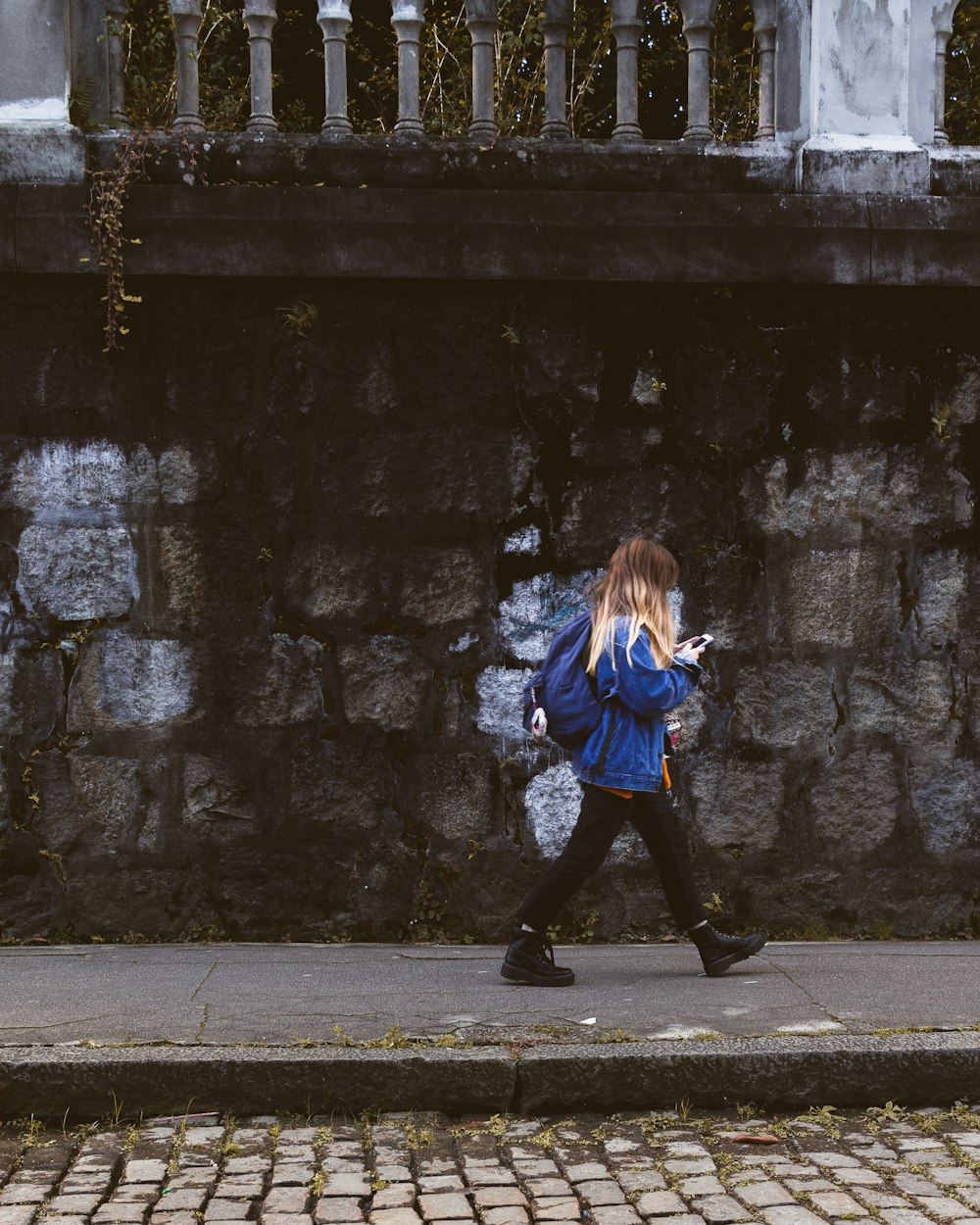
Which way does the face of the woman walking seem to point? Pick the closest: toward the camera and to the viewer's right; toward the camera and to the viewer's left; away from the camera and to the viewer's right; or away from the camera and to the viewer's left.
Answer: away from the camera and to the viewer's right

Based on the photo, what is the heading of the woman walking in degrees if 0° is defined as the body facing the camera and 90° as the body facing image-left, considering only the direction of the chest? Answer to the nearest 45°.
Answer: approximately 270°
